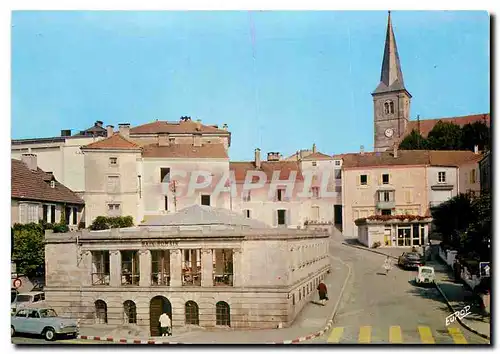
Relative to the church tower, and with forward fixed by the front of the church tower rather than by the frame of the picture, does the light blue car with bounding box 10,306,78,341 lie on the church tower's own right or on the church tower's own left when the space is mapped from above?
on the church tower's own right

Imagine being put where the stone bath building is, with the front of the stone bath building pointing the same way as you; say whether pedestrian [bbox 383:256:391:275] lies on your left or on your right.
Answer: on your left

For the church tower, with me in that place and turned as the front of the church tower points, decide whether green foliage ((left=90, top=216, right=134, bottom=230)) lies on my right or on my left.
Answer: on my right

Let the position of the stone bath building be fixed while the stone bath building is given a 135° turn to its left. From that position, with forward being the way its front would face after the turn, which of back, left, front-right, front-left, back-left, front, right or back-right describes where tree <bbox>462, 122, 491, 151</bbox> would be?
front-right

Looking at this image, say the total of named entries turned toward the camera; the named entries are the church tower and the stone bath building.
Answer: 2

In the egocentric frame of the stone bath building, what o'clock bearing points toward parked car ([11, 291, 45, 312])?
The parked car is roughly at 3 o'clock from the stone bath building.

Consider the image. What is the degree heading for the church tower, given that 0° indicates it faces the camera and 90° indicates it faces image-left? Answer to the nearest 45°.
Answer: approximately 0°
